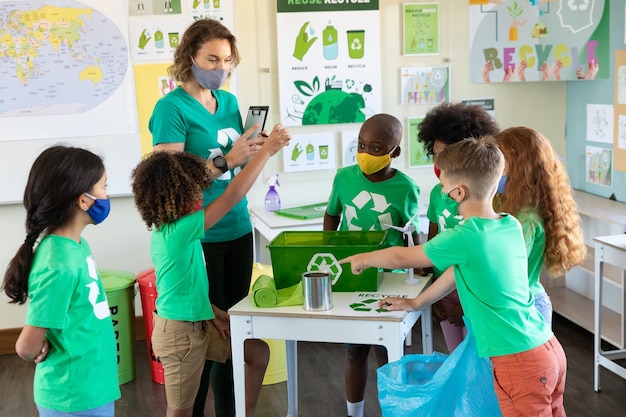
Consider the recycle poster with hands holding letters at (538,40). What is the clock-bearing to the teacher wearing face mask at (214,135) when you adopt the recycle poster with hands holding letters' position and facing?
The teacher wearing face mask is roughly at 1 o'clock from the recycle poster with hands holding letters.

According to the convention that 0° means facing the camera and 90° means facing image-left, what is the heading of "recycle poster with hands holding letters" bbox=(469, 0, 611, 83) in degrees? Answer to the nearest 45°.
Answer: approximately 0°

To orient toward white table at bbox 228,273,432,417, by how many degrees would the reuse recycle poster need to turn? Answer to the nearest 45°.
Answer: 0° — it already faces it

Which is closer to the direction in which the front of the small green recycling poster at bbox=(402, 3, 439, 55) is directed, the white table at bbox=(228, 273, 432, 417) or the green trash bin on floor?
the white table

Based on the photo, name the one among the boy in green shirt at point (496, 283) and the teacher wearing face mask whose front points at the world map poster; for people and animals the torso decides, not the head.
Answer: the boy in green shirt

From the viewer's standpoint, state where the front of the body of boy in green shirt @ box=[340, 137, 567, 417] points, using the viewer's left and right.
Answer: facing away from the viewer and to the left of the viewer

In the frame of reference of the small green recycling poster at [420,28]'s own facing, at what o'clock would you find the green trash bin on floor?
The green trash bin on floor is roughly at 2 o'clock from the small green recycling poster.

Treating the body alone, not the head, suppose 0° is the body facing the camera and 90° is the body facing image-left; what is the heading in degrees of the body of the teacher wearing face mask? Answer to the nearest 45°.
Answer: approximately 315°

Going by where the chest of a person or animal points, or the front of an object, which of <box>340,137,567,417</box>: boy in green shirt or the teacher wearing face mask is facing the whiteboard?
the boy in green shirt

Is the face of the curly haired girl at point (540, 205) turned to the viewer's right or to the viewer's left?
to the viewer's left

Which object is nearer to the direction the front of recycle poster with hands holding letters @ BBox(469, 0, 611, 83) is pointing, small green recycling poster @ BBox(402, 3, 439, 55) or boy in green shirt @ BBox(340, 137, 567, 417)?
the boy in green shirt
